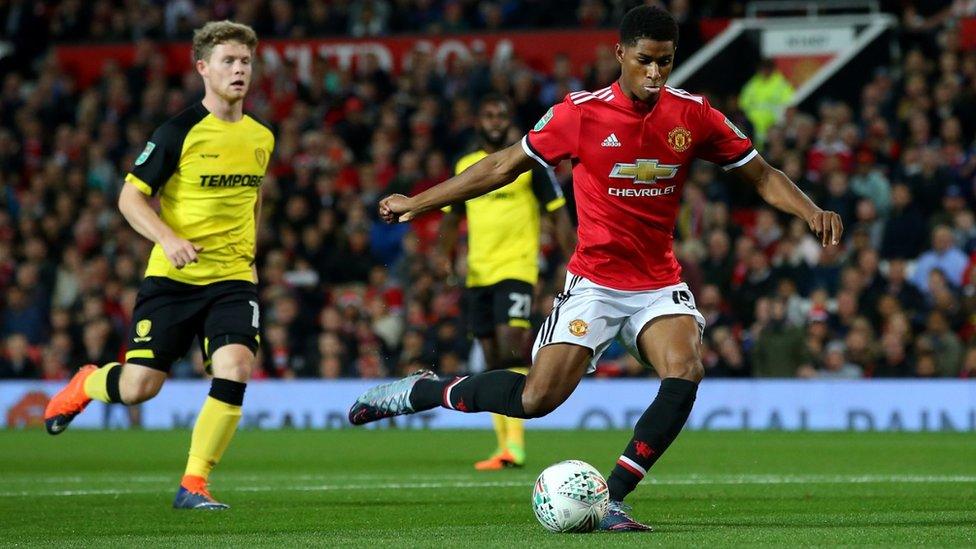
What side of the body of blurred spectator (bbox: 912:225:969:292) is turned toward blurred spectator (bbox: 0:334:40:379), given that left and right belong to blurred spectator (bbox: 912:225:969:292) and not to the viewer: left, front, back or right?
right

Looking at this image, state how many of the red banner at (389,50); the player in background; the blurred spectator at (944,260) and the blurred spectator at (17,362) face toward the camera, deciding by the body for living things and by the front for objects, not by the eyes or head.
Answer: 4

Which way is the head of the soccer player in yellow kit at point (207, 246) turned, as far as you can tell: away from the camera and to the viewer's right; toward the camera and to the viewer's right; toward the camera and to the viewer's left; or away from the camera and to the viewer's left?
toward the camera and to the viewer's right

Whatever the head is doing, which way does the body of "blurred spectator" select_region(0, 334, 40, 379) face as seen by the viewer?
toward the camera

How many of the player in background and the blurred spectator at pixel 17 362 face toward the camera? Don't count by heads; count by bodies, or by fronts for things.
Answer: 2

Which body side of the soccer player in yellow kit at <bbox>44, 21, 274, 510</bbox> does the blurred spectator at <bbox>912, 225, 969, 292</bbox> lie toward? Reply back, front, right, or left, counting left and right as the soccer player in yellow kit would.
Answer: left

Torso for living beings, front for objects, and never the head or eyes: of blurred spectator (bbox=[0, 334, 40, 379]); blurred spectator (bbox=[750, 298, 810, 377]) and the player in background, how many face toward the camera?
3

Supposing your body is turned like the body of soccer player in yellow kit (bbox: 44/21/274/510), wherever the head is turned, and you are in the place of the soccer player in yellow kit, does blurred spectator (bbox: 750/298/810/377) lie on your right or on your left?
on your left

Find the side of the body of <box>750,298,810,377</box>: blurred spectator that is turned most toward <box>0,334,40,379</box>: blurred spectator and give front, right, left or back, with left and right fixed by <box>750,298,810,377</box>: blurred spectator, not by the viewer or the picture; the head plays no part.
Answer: right

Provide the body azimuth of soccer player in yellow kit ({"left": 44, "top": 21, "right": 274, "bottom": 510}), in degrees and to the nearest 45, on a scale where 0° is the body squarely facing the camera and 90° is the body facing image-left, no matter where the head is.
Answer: approximately 315°

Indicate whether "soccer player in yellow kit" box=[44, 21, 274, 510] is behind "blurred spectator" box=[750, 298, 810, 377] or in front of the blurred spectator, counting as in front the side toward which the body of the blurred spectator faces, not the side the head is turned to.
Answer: in front

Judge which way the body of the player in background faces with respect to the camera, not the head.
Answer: toward the camera
